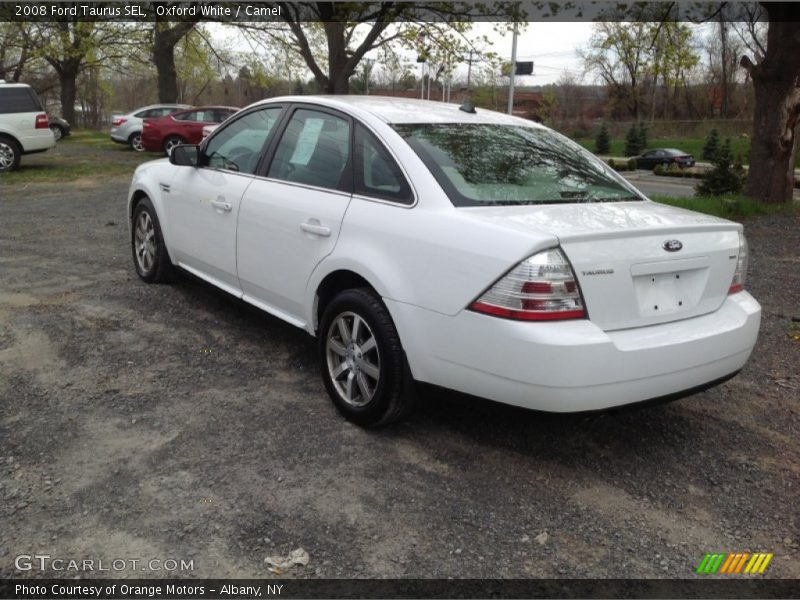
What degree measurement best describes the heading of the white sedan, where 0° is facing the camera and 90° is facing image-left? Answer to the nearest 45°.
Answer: approximately 135°

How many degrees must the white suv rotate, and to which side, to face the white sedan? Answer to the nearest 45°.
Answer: approximately 90° to its left

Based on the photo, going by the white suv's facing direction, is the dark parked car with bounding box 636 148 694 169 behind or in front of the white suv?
behind

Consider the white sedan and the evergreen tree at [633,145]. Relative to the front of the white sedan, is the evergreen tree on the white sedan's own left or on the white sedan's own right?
on the white sedan's own right

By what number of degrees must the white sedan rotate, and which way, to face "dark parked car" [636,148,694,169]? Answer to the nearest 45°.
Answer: approximately 45° to its right

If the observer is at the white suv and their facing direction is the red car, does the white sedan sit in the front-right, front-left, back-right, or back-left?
back-right

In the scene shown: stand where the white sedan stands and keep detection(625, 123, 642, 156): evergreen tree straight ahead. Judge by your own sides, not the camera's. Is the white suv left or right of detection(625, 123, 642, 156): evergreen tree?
left

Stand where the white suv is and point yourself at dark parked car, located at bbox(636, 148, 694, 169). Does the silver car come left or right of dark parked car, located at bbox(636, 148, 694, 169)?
left
